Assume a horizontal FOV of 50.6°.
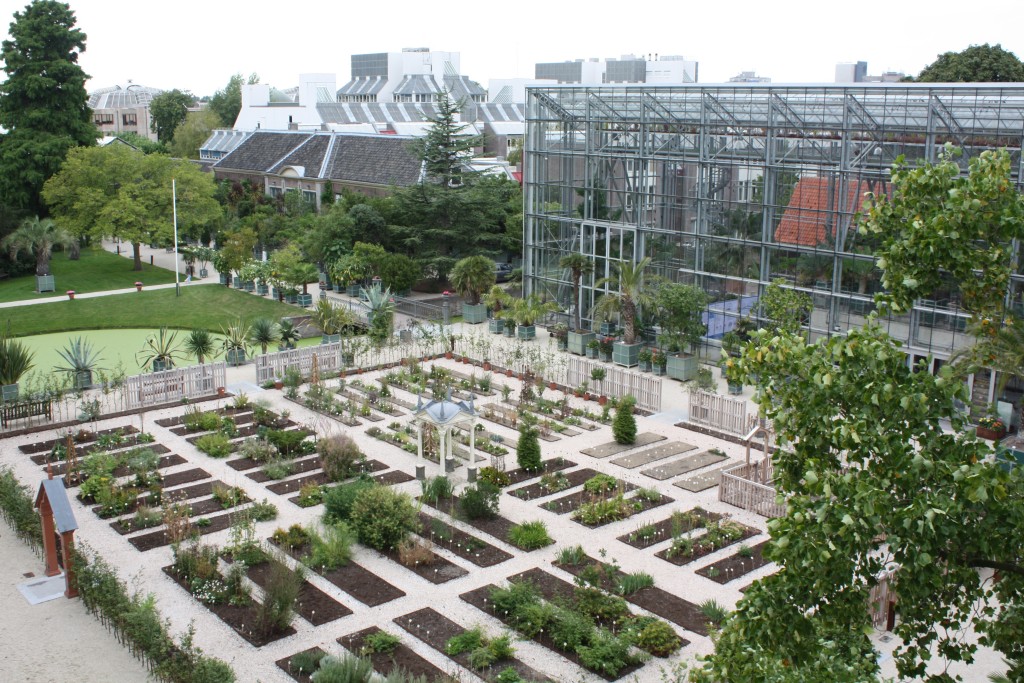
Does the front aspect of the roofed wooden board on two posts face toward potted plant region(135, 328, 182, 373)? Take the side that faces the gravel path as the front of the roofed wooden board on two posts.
no

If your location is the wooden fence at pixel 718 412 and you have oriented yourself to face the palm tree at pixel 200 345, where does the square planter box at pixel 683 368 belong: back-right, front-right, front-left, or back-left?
front-right

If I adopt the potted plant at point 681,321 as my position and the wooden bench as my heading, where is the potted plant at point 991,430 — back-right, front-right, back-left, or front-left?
back-left

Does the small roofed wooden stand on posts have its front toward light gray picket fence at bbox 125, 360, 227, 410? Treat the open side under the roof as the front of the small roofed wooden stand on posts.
no

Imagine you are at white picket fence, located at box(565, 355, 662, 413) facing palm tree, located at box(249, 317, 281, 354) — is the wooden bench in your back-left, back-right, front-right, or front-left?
front-left

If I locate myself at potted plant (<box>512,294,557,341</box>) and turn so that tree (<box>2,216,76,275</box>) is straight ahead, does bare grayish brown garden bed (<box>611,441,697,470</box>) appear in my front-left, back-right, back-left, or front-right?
back-left

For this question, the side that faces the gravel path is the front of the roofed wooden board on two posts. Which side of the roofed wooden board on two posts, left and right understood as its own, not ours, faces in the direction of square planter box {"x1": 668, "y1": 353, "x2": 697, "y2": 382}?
back

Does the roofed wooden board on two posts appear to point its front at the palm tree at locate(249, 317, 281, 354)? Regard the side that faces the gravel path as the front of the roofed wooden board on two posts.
no

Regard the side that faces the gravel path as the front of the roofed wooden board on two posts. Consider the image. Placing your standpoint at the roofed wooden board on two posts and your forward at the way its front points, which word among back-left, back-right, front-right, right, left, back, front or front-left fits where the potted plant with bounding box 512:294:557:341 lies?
back

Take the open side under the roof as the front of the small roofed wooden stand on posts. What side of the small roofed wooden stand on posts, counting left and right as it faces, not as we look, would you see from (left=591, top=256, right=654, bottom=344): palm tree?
back

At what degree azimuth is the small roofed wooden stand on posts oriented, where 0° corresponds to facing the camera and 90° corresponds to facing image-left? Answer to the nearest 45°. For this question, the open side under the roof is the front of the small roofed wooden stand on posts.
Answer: approximately 45°
